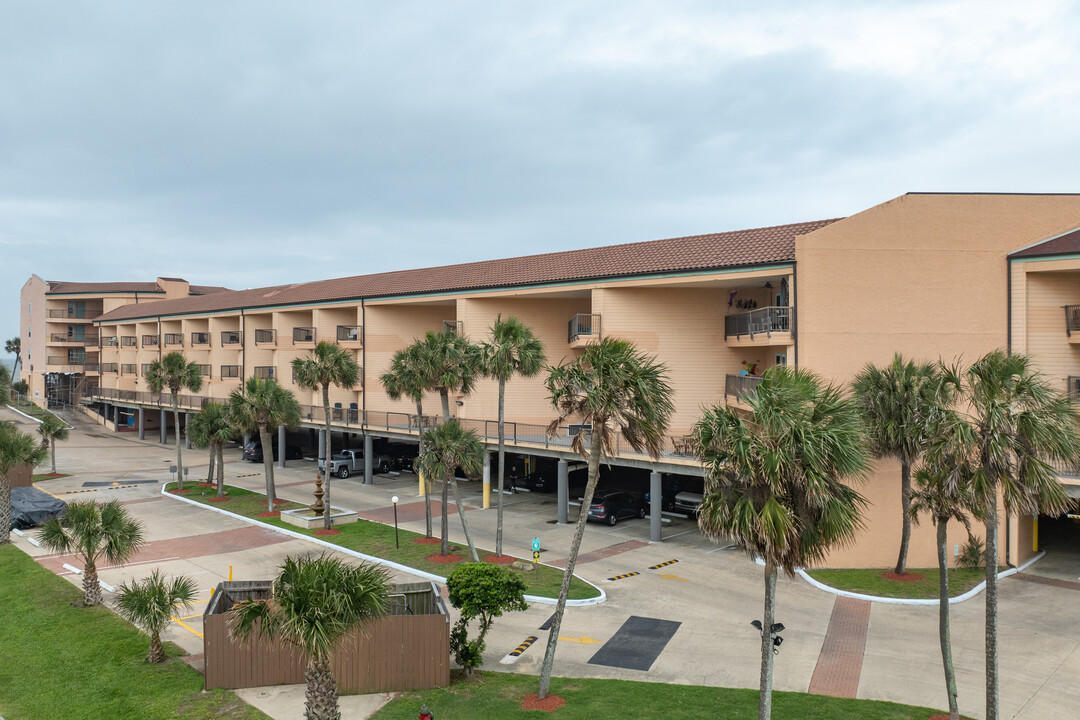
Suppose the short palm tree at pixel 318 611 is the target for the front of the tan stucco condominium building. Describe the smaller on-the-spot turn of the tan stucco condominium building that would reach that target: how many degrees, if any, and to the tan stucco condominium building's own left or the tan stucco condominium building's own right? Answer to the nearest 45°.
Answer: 0° — it already faces it

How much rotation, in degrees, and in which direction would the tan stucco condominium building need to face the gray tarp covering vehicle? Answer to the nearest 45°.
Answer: approximately 45° to its right

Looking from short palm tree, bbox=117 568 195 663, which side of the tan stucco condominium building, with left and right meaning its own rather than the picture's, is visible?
front

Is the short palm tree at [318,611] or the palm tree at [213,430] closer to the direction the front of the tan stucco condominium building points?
the short palm tree

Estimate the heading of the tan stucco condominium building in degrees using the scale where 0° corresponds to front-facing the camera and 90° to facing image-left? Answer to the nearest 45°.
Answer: approximately 45°

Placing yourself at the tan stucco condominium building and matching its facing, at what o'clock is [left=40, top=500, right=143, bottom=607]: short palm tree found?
The short palm tree is roughly at 1 o'clock from the tan stucco condominium building.

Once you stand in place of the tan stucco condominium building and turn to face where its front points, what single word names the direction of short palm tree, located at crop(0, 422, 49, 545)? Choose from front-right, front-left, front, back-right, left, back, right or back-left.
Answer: front-right

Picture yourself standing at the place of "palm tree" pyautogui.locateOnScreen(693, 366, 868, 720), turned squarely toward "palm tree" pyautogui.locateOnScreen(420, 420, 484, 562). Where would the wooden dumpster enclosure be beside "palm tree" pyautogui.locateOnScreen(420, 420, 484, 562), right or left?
left

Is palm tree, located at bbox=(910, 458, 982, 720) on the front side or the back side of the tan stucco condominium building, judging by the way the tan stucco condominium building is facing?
on the front side

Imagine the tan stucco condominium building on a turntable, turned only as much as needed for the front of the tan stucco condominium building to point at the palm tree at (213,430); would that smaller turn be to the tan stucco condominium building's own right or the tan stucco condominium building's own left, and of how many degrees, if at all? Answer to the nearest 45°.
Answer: approximately 90° to the tan stucco condominium building's own right

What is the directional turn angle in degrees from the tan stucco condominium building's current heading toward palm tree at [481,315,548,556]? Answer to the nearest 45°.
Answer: approximately 45° to its left
